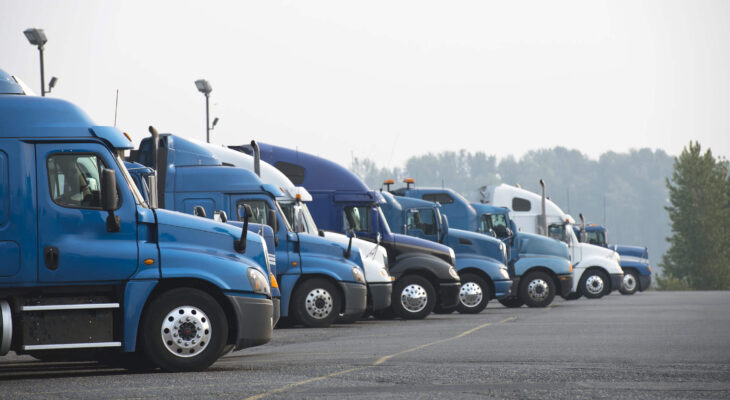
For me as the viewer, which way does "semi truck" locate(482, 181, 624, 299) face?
facing to the right of the viewer

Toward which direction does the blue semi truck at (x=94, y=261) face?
to the viewer's right

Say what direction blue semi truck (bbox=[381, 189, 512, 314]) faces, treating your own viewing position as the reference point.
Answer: facing to the right of the viewer

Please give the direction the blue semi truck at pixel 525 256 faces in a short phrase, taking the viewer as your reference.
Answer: facing to the right of the viewer

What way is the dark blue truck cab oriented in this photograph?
to the viewer's right
